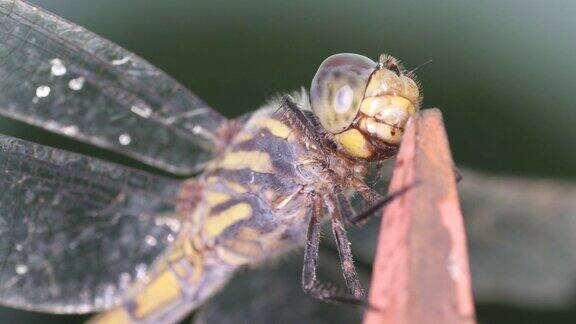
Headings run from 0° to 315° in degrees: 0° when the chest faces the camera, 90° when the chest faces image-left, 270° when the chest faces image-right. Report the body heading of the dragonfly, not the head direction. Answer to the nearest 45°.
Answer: approximately 270°
